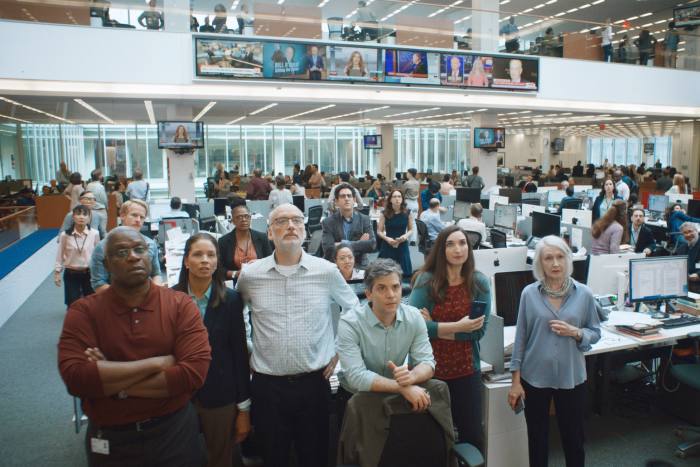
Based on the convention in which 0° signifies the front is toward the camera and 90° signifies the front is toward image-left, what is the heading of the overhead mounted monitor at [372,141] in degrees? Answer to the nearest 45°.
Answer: approximately 0°

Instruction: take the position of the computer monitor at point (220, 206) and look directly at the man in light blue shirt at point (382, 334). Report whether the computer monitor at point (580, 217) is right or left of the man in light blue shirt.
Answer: left

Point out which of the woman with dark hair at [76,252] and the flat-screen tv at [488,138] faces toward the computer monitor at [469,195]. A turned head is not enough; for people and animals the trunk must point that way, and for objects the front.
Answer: the flat-screen tv

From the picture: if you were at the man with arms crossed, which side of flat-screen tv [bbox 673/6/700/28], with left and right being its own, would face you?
front

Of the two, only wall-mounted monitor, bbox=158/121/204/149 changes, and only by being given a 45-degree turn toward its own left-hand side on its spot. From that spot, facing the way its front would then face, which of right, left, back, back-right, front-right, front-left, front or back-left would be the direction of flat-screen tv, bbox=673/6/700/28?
front-left

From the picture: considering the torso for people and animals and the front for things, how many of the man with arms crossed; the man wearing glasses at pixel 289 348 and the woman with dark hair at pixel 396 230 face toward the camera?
3

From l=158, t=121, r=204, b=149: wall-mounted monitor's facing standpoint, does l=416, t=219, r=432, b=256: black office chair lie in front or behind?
in front

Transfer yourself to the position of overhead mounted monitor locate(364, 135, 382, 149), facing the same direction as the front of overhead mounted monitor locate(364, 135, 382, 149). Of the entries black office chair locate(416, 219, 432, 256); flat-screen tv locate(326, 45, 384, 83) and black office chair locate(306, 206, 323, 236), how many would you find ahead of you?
3

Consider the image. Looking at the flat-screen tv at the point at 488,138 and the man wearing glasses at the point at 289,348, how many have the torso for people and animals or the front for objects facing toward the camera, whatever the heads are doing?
2

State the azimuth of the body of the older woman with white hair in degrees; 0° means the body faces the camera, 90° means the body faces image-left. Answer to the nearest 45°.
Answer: approximately 0°
